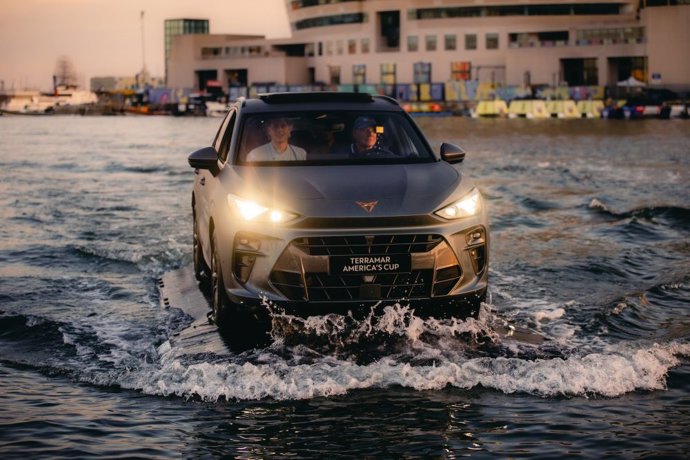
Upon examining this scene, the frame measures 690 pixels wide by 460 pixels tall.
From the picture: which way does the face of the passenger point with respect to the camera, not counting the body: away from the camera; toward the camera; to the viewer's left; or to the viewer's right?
toward the camera

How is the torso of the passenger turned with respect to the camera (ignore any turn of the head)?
toward the camera
